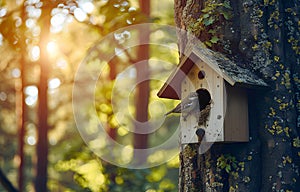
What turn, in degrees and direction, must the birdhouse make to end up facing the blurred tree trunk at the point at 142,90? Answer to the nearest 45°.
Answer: approximately 135° to its right

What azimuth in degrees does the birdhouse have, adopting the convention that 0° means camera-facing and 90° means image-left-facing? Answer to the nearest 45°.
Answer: approximately 45°

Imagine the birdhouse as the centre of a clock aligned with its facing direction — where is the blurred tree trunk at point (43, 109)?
The blurred tree trunk is roughly at 3 o'clock from the birdhouse.
